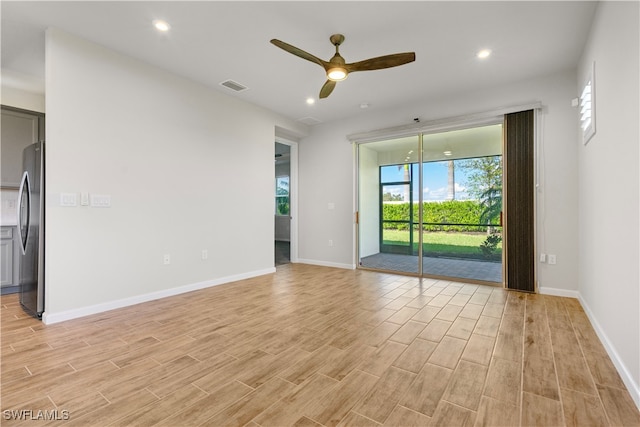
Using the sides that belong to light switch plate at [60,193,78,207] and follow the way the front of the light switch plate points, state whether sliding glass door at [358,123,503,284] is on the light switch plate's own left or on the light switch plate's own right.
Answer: on the light switch plate's own left
